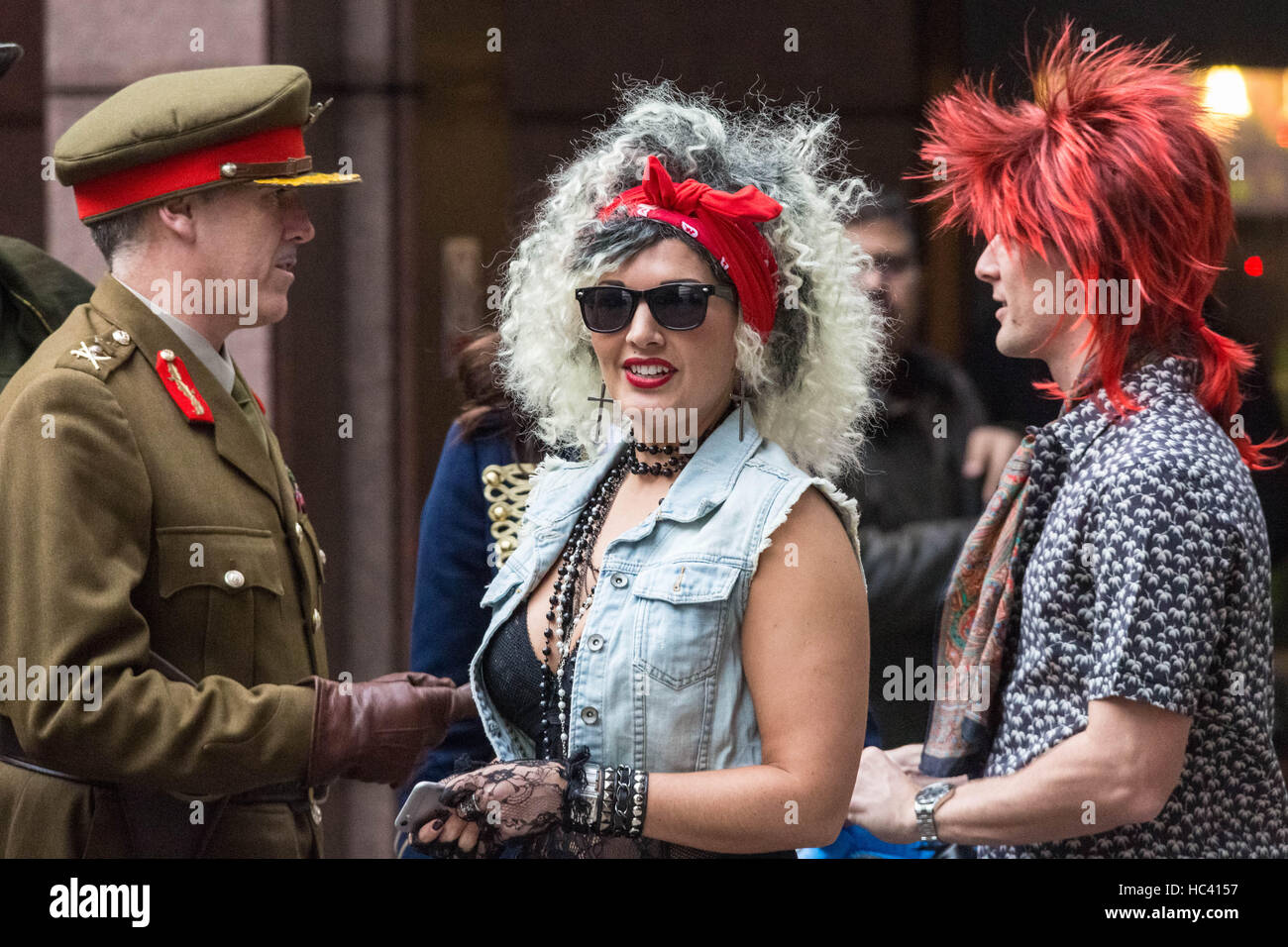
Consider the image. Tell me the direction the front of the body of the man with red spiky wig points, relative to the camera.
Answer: to the viewer's left

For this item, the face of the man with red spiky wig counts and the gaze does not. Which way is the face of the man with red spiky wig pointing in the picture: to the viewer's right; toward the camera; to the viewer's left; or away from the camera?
to the viewer's left

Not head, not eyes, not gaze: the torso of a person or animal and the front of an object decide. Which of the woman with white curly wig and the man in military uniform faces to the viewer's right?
the man in military uniform

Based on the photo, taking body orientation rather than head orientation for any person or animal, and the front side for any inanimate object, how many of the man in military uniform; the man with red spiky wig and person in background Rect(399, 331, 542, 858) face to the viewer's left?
1

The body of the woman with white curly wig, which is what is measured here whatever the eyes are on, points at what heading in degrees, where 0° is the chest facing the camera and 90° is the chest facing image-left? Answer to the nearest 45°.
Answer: approximately 45°

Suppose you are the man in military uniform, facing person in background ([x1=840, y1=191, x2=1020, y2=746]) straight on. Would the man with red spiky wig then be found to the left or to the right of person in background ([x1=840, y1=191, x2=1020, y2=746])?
right

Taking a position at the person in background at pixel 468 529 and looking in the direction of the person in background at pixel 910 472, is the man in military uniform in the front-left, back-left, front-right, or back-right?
back-right

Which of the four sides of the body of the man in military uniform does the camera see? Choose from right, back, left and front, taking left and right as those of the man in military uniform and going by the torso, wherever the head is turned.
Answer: right

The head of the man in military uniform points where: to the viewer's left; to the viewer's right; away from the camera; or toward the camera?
to the viewer's right
